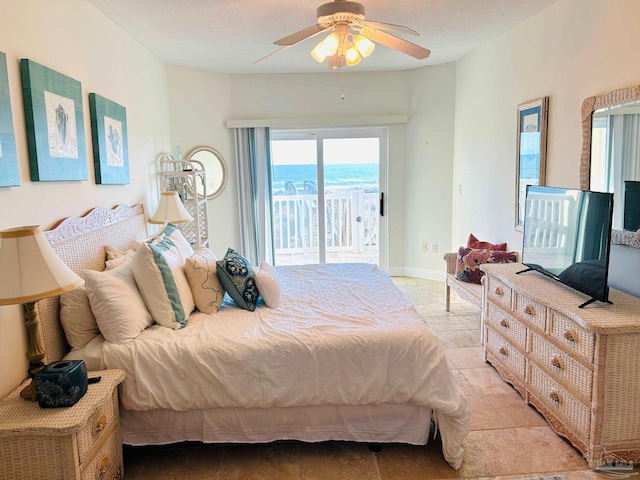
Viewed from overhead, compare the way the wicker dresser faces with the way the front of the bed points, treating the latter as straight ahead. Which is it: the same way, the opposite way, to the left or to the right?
the opposite way

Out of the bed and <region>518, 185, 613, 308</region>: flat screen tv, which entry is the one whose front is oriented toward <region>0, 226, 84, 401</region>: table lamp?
the flat screen tv

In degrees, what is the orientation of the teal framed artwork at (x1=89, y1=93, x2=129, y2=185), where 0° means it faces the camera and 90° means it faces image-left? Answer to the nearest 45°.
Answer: approximately 315°

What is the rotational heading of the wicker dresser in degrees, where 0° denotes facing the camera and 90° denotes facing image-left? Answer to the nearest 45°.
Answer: approximately 45°

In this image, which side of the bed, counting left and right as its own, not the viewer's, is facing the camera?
right

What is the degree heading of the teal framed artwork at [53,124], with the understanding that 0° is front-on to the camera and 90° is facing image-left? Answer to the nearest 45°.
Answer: approximately 315°

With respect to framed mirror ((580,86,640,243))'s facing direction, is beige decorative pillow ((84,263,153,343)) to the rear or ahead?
ahead

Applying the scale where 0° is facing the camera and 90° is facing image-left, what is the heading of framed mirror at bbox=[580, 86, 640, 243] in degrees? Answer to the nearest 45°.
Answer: approximately 45°

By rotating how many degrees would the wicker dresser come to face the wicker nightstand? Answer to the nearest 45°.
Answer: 0° — it already faces it

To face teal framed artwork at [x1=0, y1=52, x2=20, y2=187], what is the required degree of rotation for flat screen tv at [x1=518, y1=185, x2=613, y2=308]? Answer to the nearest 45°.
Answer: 0° — it already faces it
